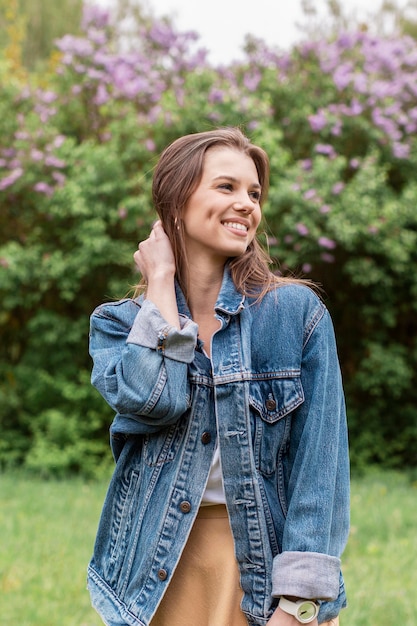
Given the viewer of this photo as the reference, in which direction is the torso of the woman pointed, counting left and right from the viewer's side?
facing the viewer

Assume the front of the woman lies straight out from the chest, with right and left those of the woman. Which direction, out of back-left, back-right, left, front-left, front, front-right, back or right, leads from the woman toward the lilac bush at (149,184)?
back

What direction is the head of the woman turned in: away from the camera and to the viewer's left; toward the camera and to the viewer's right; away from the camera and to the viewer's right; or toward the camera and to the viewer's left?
toward the camera and to the viewer's right
